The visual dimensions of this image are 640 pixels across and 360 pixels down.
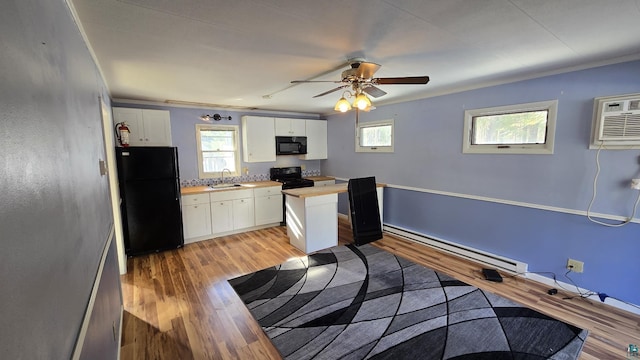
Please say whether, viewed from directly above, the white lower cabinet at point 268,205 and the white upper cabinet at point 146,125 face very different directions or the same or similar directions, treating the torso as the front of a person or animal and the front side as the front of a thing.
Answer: same or similar directions

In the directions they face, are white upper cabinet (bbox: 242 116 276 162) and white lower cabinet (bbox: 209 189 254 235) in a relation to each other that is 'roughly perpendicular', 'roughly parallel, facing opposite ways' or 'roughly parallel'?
roughly parallel

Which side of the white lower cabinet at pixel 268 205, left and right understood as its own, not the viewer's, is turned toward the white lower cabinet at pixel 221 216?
right

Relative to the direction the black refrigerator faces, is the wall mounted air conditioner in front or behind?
in front

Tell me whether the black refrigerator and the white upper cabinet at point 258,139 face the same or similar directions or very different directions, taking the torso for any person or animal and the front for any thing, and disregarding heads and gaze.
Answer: same or similar directions

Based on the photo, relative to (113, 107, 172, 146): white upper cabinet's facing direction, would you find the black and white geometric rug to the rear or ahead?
ahead

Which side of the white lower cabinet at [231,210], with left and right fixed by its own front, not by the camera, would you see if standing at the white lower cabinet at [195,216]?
right

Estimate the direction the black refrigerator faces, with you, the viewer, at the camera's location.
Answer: facing the viewer

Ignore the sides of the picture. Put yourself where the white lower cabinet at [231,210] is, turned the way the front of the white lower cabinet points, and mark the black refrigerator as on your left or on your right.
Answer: on your right

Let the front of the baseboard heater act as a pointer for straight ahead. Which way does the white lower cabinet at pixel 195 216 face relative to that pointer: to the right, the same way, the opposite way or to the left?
to the left

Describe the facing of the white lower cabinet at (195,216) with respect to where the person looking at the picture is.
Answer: facing the viewer

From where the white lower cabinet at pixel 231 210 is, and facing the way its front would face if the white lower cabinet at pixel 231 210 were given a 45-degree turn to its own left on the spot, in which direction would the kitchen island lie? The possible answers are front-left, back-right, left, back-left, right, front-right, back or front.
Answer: front

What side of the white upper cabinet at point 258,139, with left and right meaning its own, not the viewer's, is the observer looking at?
front
